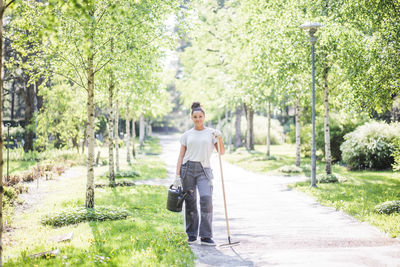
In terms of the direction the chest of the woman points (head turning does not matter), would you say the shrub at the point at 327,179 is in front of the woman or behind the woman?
behind

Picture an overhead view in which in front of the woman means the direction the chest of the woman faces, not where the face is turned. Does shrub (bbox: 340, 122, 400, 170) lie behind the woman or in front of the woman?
behind

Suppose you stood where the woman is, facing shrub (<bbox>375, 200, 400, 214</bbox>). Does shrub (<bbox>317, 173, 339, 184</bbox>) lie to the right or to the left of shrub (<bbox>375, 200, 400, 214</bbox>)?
left

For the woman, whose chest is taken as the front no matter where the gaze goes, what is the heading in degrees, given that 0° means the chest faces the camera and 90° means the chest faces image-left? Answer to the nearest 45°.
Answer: approximately 0°

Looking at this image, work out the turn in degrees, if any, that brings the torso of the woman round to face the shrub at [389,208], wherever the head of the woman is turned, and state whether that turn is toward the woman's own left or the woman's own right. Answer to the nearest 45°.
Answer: approximately 135° to the woman's own left
